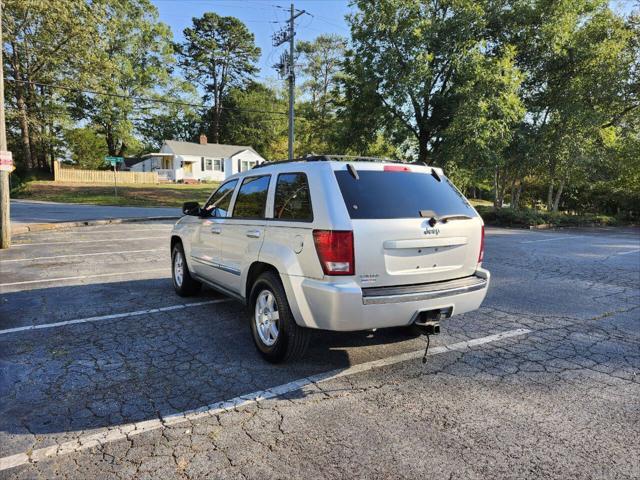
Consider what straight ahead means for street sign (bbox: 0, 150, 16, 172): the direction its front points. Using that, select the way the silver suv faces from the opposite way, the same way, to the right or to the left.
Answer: the opposite way

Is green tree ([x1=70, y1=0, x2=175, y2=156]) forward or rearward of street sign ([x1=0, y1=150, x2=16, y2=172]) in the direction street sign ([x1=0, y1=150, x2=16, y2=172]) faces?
rearward

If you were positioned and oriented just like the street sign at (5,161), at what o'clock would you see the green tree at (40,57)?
The green tree is roughly at 6 o'clock from the street sign.

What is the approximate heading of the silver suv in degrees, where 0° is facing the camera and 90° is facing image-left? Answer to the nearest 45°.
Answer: approximately 135°

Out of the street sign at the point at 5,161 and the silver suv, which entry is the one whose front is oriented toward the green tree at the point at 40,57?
the silver suv

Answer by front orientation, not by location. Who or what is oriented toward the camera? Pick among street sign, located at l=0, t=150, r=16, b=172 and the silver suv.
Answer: the street sign

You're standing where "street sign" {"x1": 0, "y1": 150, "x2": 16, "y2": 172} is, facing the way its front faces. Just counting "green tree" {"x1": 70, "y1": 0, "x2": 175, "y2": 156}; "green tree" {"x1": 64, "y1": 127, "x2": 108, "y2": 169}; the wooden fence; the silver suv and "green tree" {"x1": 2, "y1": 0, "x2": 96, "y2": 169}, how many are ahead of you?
1

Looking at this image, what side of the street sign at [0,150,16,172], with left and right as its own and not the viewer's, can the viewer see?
front

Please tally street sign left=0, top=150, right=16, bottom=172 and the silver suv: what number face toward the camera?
1

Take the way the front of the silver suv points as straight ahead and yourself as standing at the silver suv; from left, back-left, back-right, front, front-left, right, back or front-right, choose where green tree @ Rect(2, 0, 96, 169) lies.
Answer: front

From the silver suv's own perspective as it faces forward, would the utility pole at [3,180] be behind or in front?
in front

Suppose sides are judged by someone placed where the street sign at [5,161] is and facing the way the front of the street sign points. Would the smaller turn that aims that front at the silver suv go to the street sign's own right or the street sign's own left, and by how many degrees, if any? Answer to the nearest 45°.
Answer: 0° — it already faces it

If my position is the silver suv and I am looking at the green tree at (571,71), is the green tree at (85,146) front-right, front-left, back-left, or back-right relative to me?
front-left

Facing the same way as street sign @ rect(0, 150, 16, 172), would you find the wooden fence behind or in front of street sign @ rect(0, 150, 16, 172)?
behind
